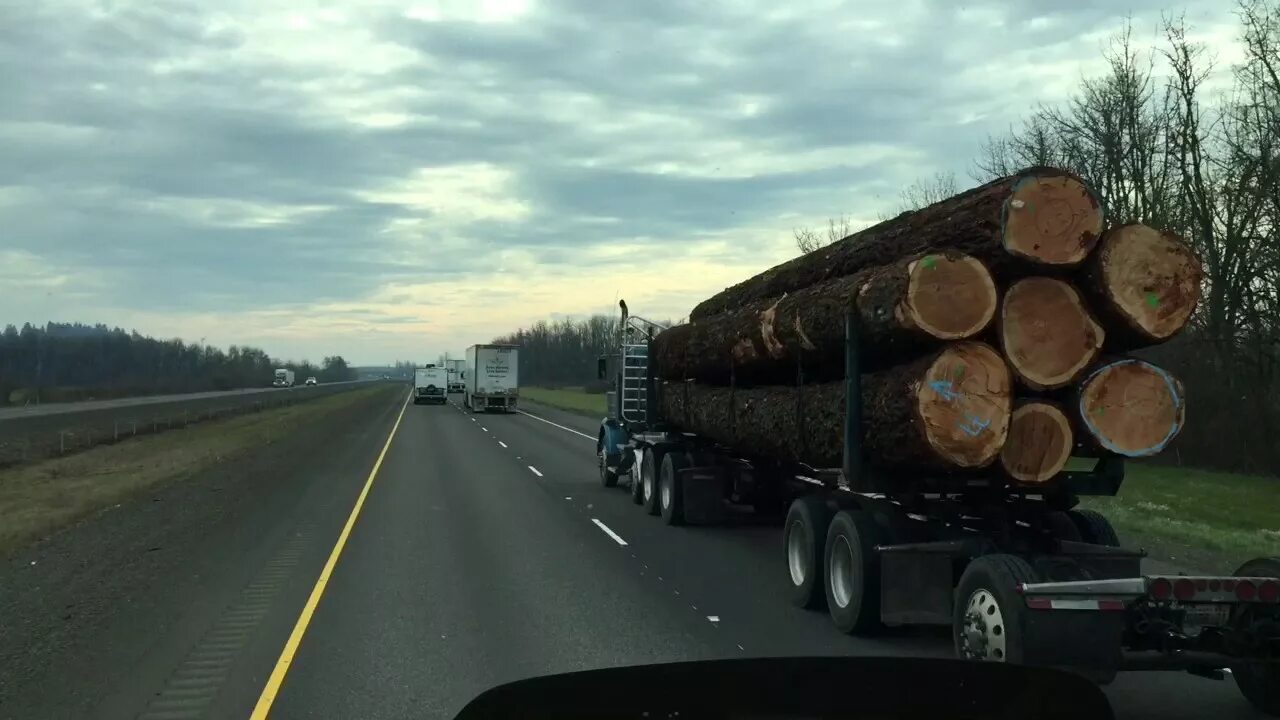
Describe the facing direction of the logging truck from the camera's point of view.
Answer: facing away from the viewer and to the left of the viewer

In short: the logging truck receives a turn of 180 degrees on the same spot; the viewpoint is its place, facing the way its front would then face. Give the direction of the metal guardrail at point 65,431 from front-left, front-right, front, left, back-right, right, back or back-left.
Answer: back
